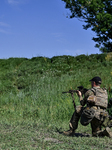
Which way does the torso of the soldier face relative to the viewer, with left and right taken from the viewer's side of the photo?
facing away from the viewer and to the left of the viewer

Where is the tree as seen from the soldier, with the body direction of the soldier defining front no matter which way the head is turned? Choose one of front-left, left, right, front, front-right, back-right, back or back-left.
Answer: front-right
